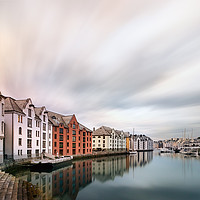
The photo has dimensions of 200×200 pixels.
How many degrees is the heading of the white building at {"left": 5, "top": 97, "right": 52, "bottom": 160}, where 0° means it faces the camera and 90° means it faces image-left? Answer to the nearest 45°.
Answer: approximately 315°
